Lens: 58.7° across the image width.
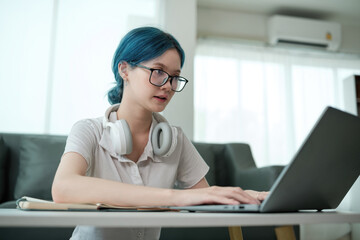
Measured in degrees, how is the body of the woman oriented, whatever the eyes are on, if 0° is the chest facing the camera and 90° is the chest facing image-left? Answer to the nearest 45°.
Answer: approximately 315°

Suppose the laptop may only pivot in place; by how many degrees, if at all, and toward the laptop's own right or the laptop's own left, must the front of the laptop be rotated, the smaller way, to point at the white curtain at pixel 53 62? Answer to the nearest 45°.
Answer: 0° — it already faces it

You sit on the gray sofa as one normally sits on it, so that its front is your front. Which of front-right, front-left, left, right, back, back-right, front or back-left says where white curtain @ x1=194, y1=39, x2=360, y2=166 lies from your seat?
back-left

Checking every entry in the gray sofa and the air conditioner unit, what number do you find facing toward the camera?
2

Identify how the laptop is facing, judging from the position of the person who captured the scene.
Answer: facing away from the viewer and to the left of the viewer

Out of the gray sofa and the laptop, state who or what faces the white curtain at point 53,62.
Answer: the laptop

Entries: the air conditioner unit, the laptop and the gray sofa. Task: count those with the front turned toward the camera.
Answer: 2

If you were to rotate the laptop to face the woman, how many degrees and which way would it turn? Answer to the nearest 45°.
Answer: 0° — it already faces them

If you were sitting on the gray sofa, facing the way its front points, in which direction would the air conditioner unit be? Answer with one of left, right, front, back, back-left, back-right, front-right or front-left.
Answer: back-left

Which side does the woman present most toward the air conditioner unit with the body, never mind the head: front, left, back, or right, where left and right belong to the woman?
left
